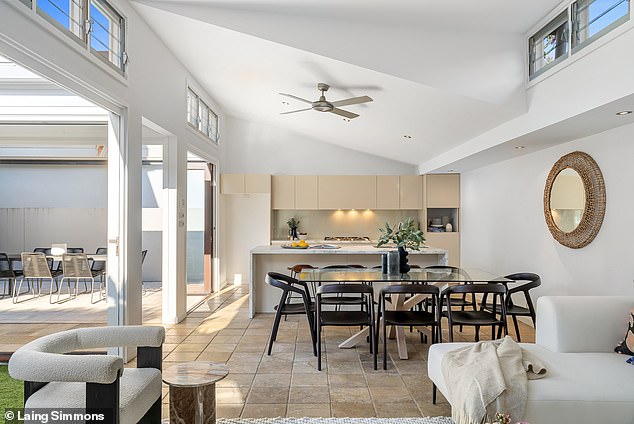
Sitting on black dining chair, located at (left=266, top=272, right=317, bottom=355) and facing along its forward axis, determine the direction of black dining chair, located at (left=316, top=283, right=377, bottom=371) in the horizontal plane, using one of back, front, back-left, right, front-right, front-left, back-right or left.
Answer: front-right

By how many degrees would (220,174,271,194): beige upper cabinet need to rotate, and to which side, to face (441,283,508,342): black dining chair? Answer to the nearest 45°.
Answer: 0° — it already faces it

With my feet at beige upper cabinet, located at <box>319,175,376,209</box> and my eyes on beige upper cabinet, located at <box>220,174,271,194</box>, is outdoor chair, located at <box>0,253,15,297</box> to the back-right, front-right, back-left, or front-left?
front-left

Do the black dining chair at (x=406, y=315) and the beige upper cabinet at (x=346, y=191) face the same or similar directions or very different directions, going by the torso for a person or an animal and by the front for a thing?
very different directions

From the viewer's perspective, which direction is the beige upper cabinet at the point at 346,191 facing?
toward the camera

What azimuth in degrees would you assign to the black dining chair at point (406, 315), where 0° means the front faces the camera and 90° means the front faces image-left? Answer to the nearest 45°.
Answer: approximately 180°

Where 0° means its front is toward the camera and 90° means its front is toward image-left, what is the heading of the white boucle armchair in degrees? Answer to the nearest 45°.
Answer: approximately 315°

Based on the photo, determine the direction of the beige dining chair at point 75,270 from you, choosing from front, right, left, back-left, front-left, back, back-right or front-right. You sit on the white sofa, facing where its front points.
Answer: right

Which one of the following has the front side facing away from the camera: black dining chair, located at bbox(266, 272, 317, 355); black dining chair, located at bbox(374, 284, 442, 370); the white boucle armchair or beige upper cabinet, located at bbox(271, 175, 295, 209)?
black dining chair, located at bbox(374, 284, 442, 370)

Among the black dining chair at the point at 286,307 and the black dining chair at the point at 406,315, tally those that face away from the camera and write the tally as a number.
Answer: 1

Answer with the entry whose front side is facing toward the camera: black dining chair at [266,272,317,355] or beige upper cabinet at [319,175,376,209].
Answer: the beige upper cabinet

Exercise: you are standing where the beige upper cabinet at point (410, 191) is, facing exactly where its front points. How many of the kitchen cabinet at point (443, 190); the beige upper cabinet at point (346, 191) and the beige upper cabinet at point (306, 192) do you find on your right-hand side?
2

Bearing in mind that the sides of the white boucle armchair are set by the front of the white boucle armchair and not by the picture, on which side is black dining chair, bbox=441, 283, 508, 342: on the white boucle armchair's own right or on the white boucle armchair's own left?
on the white boucle armchair's own left

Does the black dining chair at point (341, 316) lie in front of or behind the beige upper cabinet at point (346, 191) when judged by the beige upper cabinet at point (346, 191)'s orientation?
in front

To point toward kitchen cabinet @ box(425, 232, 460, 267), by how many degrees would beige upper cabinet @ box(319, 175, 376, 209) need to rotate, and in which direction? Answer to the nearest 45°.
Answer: approximately 90° to its left

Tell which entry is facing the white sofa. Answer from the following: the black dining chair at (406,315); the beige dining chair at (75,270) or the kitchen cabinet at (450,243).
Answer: the kitchen cabinet

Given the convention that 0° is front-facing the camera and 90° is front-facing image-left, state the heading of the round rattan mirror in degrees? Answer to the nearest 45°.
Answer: approximately 45°

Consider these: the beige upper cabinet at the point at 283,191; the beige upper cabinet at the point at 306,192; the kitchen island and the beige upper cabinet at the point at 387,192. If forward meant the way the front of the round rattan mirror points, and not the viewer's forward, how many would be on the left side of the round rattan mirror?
0

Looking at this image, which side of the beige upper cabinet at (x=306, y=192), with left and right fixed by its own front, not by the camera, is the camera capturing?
front

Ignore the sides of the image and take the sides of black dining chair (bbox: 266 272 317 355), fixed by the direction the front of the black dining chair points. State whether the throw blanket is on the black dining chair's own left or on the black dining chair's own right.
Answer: on the black dining chair's own right

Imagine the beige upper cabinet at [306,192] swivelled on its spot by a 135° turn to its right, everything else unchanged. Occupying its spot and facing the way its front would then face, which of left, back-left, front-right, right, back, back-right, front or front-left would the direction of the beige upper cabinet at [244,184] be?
front-left

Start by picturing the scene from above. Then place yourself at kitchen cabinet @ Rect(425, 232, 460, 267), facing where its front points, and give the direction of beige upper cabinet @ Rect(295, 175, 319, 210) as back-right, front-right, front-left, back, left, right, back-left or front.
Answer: right
